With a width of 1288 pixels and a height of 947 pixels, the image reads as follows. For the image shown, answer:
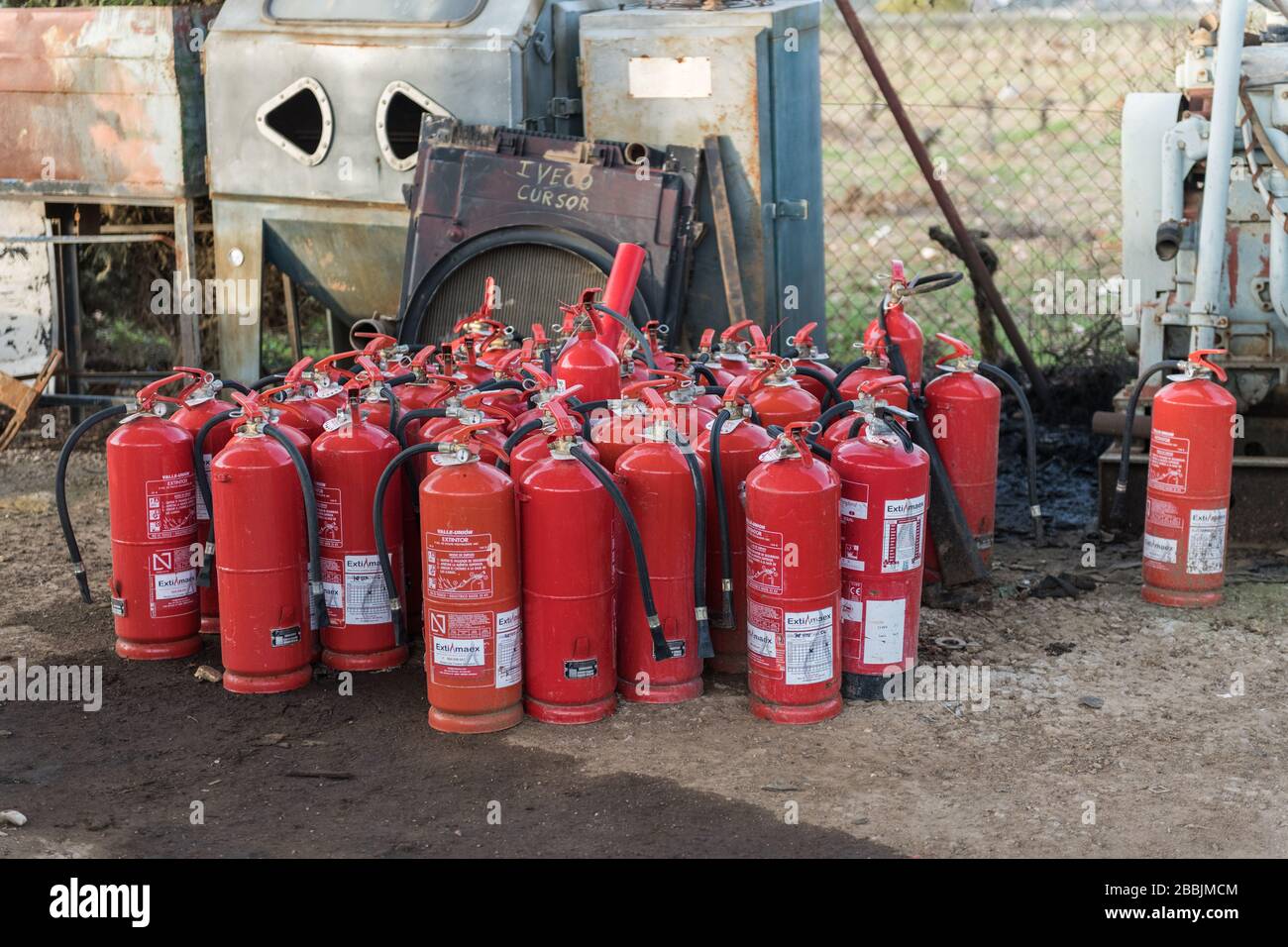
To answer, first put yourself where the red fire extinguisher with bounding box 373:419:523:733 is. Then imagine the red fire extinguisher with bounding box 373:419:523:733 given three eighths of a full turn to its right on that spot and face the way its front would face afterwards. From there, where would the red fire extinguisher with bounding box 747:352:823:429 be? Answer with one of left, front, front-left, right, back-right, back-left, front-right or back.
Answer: right

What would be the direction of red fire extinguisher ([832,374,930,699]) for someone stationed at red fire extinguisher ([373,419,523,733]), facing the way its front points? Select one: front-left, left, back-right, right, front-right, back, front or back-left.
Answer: left

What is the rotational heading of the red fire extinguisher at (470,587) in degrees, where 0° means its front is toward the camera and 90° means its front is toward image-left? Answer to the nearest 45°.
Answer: approximately 0°

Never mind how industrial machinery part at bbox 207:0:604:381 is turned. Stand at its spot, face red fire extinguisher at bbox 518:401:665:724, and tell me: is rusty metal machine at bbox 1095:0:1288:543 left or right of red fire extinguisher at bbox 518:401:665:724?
left

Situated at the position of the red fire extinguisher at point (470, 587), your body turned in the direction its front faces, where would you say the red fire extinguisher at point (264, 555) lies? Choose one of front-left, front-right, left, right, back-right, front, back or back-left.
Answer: back-right

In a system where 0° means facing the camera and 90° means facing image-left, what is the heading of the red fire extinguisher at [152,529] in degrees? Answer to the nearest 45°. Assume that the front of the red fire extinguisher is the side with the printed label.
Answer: approximately 315°

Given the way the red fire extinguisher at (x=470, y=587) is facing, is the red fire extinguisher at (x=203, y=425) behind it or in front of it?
behind

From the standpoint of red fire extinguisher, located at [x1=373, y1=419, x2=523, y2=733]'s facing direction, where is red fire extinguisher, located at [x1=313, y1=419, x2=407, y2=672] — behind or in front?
behind

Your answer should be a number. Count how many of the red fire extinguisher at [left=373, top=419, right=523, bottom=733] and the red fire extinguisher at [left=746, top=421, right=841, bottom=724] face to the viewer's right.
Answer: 0
